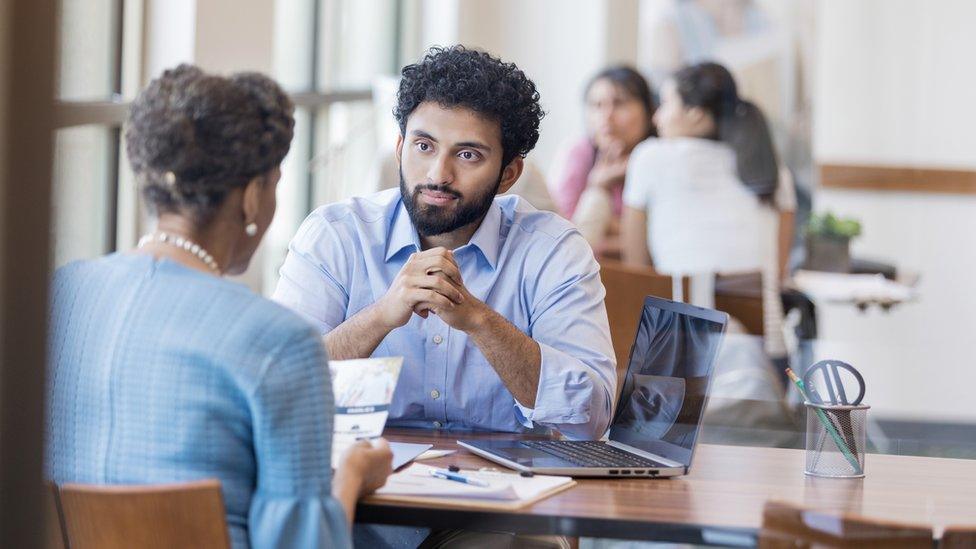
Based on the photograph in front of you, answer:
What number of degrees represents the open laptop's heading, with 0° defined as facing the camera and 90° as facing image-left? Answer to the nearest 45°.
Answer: approximately 90°

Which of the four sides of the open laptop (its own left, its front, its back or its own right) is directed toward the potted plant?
right

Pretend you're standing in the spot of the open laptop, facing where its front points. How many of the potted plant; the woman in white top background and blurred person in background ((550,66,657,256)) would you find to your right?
3

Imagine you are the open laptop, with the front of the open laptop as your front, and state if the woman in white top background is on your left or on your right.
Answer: on your right

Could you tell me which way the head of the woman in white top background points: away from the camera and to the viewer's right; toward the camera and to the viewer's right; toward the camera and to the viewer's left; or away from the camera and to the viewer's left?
away from the camera and to the viewer's left

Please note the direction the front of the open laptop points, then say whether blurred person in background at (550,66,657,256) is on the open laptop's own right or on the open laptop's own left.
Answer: on the open laptop's own right
